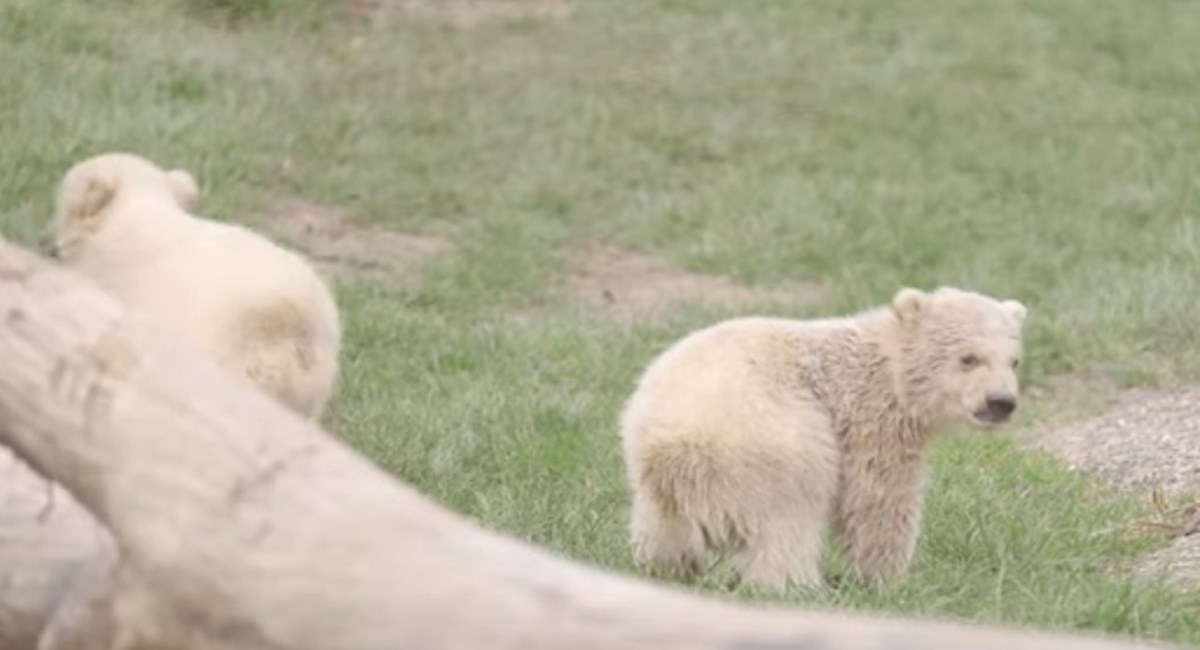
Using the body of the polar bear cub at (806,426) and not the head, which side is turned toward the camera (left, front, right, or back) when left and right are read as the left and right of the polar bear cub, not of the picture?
right

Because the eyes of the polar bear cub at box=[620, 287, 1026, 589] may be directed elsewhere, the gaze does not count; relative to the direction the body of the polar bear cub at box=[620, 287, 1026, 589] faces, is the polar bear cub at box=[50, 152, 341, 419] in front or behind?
behind
